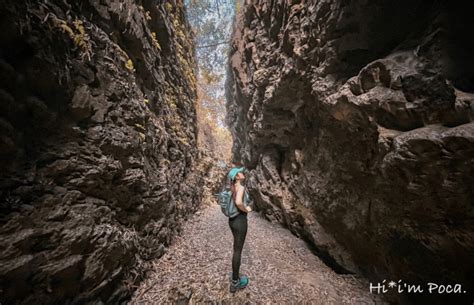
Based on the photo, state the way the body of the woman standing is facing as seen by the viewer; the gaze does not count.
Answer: to the viewer's right

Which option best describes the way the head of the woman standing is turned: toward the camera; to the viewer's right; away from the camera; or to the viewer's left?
to the viewer's right
